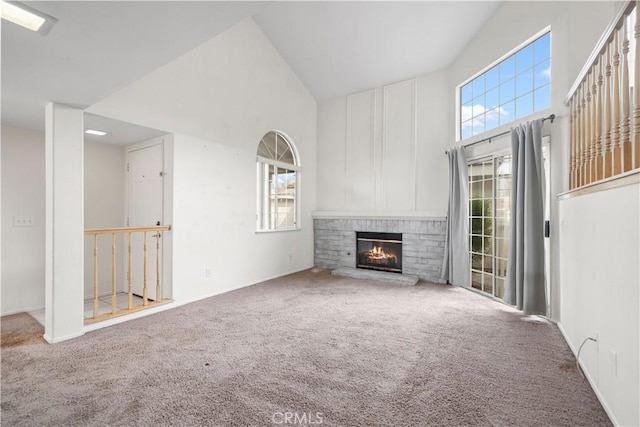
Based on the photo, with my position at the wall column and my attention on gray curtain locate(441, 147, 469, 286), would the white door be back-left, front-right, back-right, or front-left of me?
front-left

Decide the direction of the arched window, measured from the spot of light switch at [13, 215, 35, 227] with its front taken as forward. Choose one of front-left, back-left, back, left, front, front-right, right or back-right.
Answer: left

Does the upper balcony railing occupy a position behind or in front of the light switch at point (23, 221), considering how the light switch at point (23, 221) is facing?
in front

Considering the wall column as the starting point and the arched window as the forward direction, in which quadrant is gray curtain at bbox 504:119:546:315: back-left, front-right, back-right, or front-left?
front-right

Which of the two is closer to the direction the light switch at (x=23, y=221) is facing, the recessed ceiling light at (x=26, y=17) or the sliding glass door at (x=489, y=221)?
the recessed ceiling light

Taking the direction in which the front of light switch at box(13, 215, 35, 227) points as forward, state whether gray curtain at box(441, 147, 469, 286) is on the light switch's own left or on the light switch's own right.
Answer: on the light switch's own left

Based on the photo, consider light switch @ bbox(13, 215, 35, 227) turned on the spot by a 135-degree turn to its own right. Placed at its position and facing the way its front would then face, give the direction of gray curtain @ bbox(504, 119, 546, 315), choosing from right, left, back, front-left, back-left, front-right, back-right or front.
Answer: back

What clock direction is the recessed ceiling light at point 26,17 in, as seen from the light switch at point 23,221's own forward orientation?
The recessed ceiling light is roughly at 12 o'clock from the light switch.

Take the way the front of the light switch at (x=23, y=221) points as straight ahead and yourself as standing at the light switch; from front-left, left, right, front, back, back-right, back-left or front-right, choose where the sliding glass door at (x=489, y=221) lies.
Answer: front-left

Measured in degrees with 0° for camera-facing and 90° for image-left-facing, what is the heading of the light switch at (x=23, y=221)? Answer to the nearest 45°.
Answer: approximately 0°
